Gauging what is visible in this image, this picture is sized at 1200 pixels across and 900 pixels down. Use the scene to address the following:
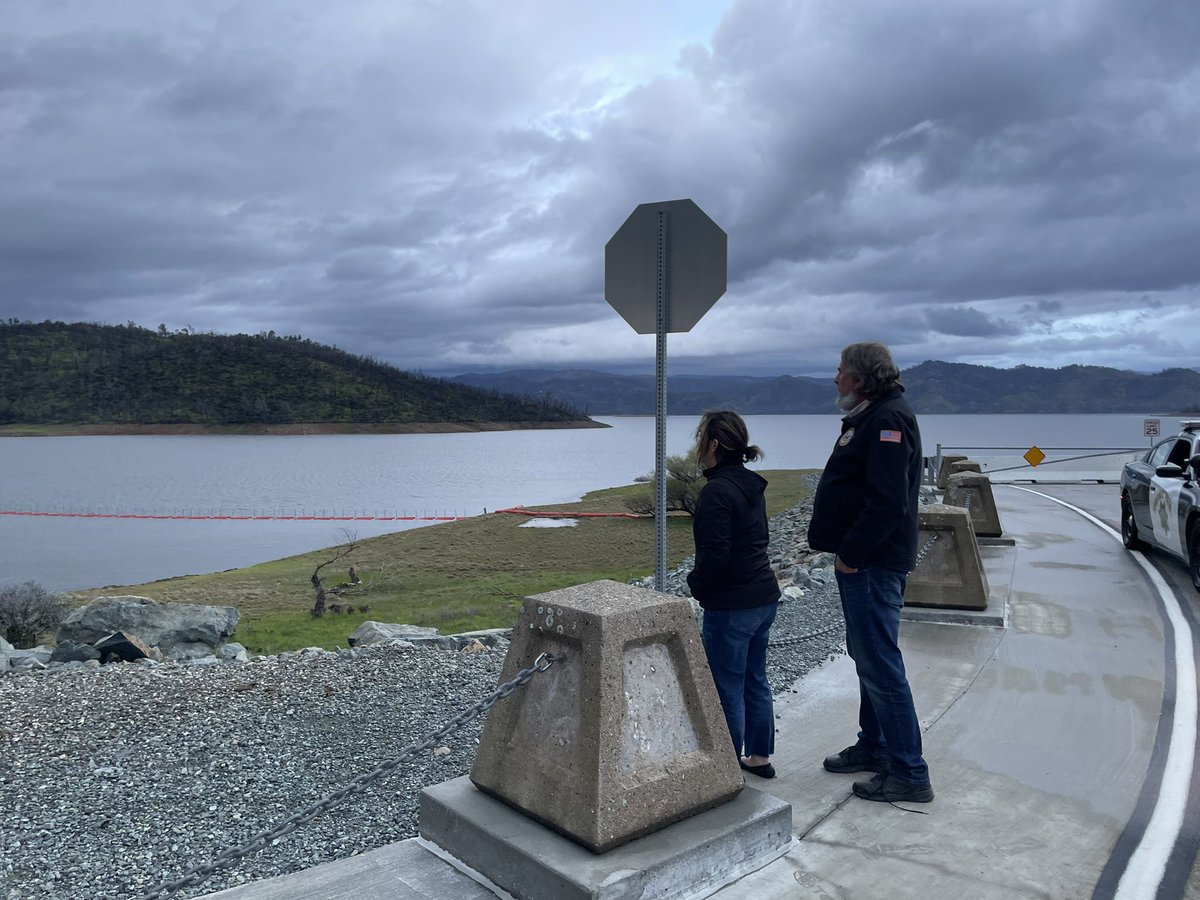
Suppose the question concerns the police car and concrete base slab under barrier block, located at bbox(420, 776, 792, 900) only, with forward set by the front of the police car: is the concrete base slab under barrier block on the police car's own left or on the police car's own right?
on the police car's own right

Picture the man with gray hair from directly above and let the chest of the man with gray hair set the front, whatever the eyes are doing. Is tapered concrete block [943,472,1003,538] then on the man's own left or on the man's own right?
on the man's own right

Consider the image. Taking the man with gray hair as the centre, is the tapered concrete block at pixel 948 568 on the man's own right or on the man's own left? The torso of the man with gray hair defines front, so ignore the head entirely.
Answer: on the man's own right

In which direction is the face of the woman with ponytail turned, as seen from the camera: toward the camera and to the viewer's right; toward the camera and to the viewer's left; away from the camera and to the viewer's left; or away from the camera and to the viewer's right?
away from the camera and to the viewer's left

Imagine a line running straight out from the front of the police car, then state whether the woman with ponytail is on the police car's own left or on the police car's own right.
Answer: on the police car's own right

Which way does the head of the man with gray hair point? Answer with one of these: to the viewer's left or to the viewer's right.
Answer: to the viewer's left

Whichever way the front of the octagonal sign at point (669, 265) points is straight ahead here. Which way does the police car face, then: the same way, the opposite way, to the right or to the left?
the opposite way

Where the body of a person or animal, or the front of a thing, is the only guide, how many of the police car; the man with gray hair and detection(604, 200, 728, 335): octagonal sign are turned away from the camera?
1

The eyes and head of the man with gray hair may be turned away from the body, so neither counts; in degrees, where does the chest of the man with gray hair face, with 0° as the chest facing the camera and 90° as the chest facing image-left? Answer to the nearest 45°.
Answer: approximately 90°

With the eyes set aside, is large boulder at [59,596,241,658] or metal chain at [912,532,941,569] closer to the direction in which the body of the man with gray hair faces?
the large boulder

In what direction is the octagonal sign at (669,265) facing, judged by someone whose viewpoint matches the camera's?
facing away from the viewer
